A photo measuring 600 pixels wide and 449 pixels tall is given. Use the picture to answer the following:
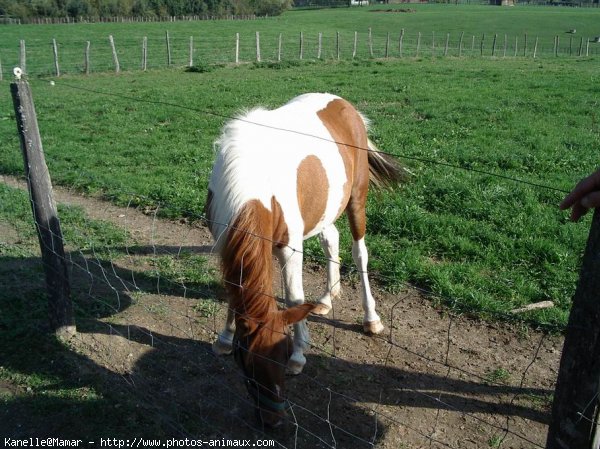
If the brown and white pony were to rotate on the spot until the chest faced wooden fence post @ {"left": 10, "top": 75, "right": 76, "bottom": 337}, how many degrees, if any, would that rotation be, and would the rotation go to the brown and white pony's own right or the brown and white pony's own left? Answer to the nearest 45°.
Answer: approximately 45° to the brown and white pony's own right

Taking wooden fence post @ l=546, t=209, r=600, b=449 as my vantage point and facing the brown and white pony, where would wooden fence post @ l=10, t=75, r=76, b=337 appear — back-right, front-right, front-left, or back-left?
front-left

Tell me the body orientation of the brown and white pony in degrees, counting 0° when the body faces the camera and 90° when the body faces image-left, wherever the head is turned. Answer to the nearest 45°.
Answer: approximately 45°

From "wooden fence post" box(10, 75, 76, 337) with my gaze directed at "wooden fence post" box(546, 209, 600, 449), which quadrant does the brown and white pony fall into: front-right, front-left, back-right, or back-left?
front-left

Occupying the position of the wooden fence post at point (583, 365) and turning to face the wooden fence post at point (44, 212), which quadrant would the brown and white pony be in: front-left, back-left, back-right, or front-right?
front-right

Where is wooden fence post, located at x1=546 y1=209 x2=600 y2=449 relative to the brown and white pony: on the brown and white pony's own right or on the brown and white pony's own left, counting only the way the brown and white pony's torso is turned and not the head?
on the brown and white pony's own left
